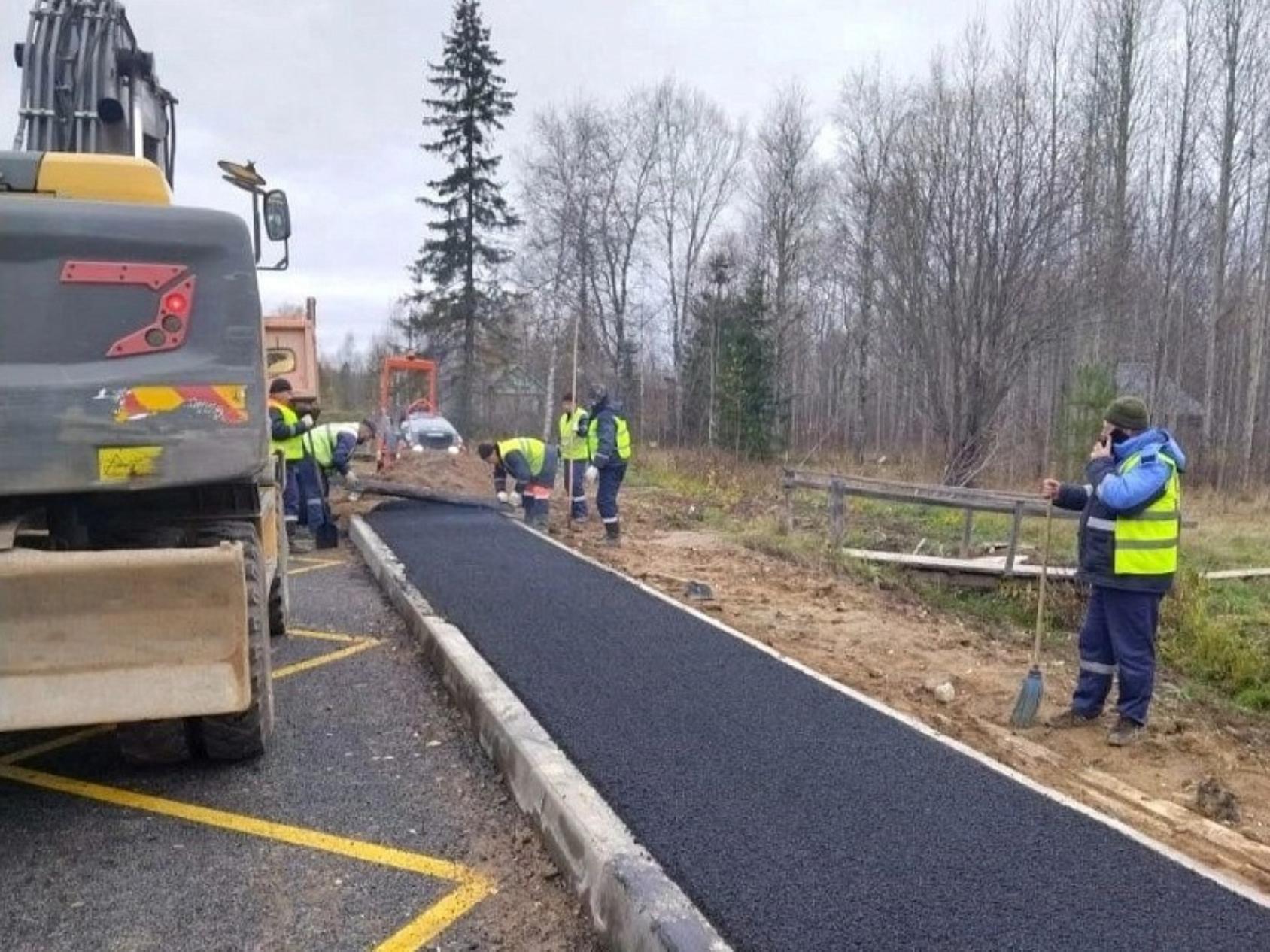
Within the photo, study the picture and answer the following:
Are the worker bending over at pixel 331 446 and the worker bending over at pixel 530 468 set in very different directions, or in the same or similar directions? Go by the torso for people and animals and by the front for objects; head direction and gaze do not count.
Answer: very different directions

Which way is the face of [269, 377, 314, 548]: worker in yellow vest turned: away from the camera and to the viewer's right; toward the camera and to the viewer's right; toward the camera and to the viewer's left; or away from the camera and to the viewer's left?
toward the camera and to the viewer's right

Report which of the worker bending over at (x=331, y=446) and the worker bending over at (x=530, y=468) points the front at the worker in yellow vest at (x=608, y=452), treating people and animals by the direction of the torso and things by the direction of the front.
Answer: the worker bending over at (x=331, y=446)

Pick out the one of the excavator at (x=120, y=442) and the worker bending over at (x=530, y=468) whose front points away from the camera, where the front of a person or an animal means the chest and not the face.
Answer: the excavator

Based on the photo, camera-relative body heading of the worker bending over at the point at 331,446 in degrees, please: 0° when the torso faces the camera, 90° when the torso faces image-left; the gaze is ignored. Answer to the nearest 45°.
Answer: approximately 270°

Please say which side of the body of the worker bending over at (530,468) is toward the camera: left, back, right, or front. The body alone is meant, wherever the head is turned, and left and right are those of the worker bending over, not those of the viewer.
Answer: left

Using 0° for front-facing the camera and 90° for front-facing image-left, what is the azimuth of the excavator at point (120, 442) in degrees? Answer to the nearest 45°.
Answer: approximately 180°

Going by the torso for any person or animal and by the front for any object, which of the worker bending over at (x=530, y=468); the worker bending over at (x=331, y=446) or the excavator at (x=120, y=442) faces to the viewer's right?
the worker bending over at (x=331, y=446)

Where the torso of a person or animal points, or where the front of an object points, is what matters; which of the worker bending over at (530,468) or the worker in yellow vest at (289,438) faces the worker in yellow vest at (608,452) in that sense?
the worker in yellow vest at (289,438)

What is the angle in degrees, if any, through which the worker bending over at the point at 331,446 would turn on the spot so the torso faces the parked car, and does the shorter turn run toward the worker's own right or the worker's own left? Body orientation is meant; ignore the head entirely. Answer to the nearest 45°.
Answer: approximately 90° to the worker's own left

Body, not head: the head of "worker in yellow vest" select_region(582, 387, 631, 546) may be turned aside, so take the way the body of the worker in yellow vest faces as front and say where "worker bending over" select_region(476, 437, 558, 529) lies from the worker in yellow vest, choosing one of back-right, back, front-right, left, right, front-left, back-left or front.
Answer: front-right
